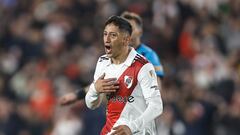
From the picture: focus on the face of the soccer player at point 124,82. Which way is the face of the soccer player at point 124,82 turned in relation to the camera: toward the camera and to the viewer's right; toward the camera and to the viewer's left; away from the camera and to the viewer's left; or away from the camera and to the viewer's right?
toward the camera and to the viewer's left

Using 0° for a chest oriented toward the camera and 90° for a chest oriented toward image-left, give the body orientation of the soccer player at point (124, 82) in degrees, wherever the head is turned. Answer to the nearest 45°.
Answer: approximately 45°
